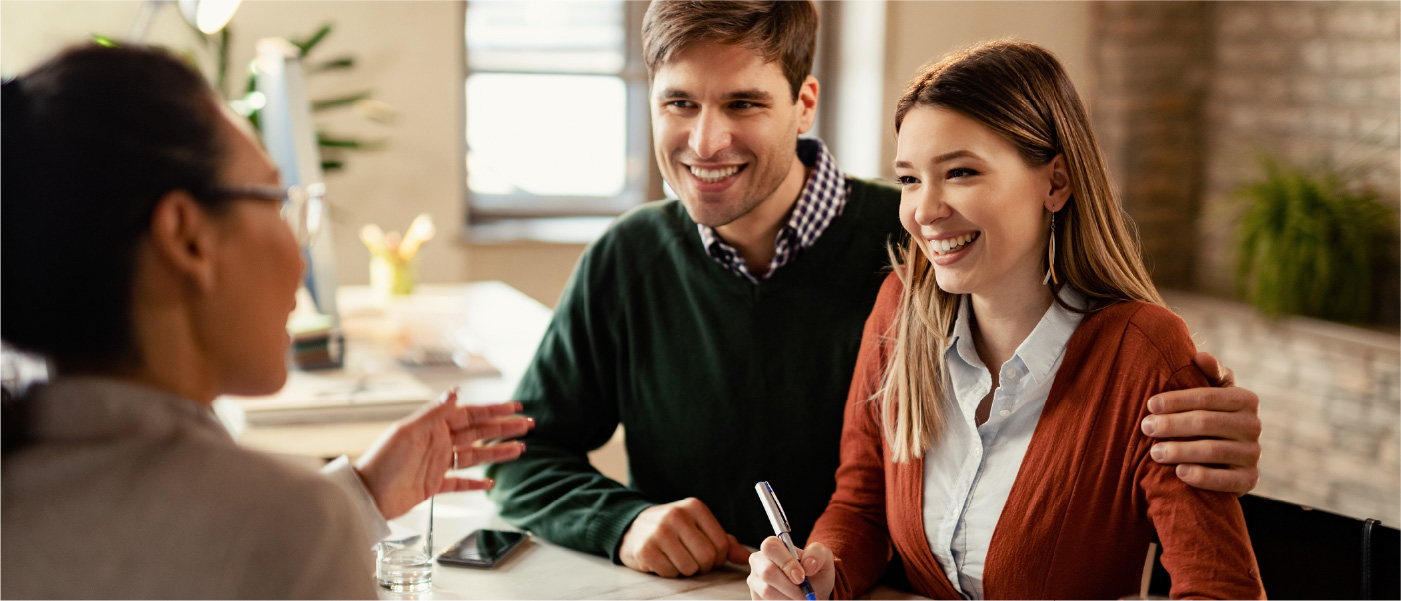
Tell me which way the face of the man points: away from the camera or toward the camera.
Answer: toward the camera

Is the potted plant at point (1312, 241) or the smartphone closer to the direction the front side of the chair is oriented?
the smartphone

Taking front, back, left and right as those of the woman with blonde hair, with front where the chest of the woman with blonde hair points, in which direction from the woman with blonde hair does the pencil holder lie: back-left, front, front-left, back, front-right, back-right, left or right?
right

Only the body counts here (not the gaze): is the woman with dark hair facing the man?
yes

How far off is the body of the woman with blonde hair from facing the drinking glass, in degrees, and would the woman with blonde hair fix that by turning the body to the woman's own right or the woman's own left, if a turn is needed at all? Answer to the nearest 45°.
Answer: approximately 45° to the woman's own right

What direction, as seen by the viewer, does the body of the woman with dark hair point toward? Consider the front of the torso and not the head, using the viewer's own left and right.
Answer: facing away from the viewer and to the right of the viewer

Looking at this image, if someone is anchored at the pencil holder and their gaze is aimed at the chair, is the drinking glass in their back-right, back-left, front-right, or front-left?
front-right

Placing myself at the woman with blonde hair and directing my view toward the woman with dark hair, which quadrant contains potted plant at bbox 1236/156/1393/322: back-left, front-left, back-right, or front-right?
back-right

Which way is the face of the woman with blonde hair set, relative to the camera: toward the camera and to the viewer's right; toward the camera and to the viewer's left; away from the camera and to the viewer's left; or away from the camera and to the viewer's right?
toward the camera and to the viewer's left

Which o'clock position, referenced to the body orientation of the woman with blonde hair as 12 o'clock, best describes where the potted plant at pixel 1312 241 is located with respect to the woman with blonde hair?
The potted plant is roughly at 5 o'clock from the woman with blonde hair.

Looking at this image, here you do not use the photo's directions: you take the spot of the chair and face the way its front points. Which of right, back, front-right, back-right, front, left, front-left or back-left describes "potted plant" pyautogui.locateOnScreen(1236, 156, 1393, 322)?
back-right
